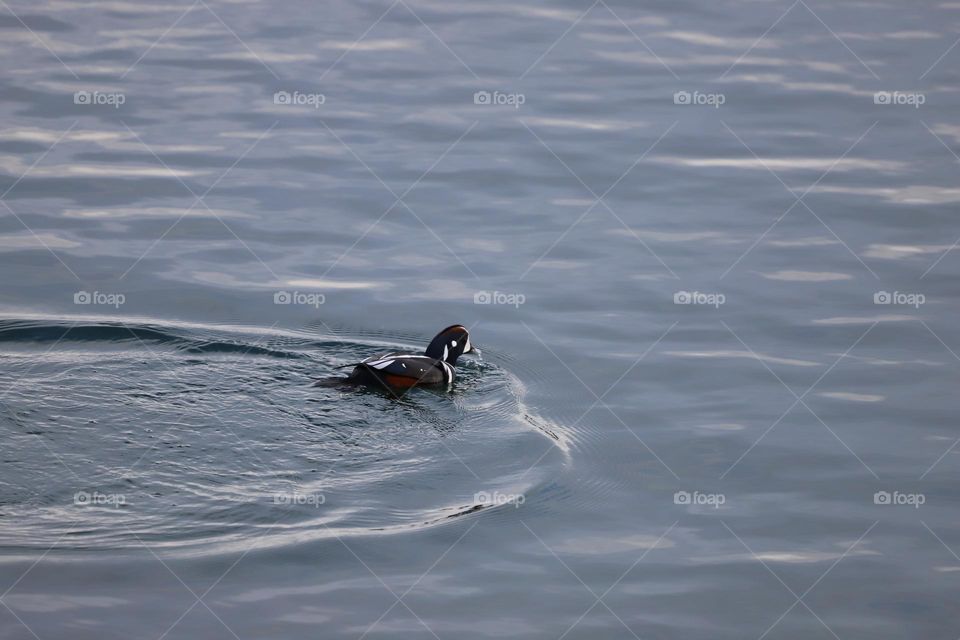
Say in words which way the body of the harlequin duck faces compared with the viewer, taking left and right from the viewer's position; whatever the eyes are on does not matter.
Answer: facing to the right of the viewer
